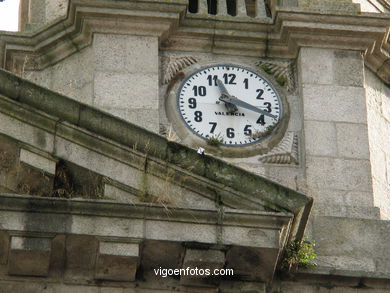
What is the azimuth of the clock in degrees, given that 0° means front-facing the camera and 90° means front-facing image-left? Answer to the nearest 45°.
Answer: approximately 0°

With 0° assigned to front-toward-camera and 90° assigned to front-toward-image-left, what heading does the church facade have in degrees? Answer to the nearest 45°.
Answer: approximately 0°
